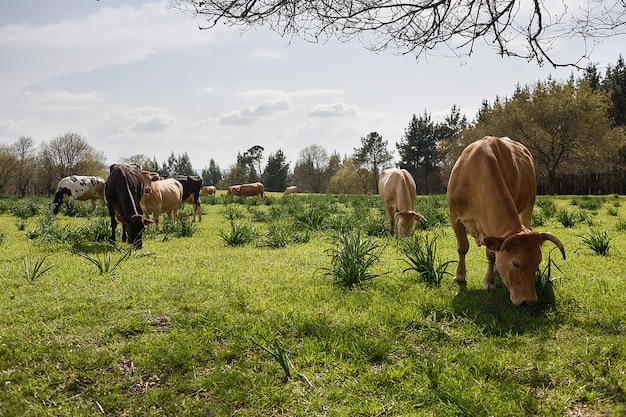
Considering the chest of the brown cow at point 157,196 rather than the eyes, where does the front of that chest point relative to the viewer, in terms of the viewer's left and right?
facing the viewer and to the left of the viewer

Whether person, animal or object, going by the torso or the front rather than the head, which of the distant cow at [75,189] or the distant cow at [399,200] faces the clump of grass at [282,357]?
the distant cow at [399,200]

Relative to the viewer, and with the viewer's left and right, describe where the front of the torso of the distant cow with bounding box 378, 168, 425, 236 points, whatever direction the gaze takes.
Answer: facing the viewer

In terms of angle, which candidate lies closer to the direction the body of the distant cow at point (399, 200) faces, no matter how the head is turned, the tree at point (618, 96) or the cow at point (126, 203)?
the cow

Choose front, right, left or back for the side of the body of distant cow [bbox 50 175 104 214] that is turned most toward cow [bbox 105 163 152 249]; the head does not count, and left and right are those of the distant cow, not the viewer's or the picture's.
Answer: left

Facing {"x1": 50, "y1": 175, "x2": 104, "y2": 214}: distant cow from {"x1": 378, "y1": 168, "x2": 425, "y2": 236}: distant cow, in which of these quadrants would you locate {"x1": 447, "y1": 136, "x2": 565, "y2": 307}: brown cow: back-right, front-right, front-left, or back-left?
back-left

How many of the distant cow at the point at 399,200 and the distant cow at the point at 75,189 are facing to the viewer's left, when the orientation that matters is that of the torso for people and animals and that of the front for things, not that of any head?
1

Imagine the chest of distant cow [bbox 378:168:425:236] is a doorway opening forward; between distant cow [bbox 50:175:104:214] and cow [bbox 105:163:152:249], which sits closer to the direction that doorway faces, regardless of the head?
the cow

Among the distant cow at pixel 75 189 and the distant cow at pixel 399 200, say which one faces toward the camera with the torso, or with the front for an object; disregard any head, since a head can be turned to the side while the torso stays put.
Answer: the distant cow at pixel 399 200

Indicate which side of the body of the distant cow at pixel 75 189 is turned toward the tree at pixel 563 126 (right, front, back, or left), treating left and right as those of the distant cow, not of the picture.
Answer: back

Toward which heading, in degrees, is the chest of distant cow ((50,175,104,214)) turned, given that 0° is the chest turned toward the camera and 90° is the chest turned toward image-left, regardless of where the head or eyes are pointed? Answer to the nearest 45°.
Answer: approximately 90°
